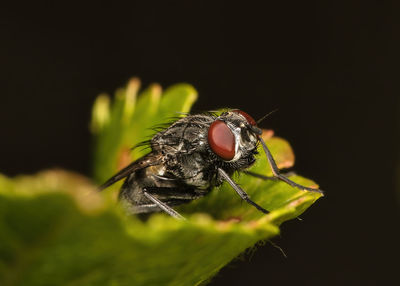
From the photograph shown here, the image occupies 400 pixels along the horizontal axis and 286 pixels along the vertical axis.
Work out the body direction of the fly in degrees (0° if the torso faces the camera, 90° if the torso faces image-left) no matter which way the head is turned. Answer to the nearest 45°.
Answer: approximately 315°
